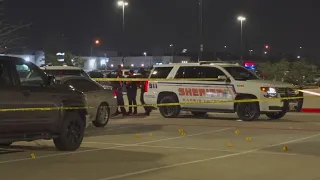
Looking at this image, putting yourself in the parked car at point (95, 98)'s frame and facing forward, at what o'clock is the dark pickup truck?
The dark pickup truck is roughly at 11 o'clock from the parked car.

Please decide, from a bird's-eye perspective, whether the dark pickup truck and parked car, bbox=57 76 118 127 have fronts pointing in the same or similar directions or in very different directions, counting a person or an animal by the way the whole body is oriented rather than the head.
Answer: very different directions

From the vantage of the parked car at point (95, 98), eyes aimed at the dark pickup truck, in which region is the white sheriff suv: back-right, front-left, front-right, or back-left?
back-left

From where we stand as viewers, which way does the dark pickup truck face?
facing away from the viewer and to the right of the viewer

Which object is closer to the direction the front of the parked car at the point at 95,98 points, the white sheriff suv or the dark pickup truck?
the dark pickup truck

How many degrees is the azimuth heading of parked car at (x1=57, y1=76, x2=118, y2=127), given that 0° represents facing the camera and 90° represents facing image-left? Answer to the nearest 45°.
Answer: approximately 45°
